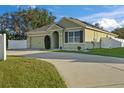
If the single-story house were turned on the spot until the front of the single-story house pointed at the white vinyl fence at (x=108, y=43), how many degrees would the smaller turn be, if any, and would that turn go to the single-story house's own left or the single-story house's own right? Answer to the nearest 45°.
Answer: approximately 135° to the single-story house's own left

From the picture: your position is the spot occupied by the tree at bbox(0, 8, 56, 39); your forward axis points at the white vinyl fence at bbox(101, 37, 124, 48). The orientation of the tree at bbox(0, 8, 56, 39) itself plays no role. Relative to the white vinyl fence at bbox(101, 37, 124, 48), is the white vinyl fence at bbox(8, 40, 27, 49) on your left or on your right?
right

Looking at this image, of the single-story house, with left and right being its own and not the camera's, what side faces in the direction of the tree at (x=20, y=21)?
right

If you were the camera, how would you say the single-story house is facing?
facing the viewer and to the left of the viewer

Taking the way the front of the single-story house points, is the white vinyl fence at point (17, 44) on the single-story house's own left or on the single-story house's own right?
on the single-story house's own right
